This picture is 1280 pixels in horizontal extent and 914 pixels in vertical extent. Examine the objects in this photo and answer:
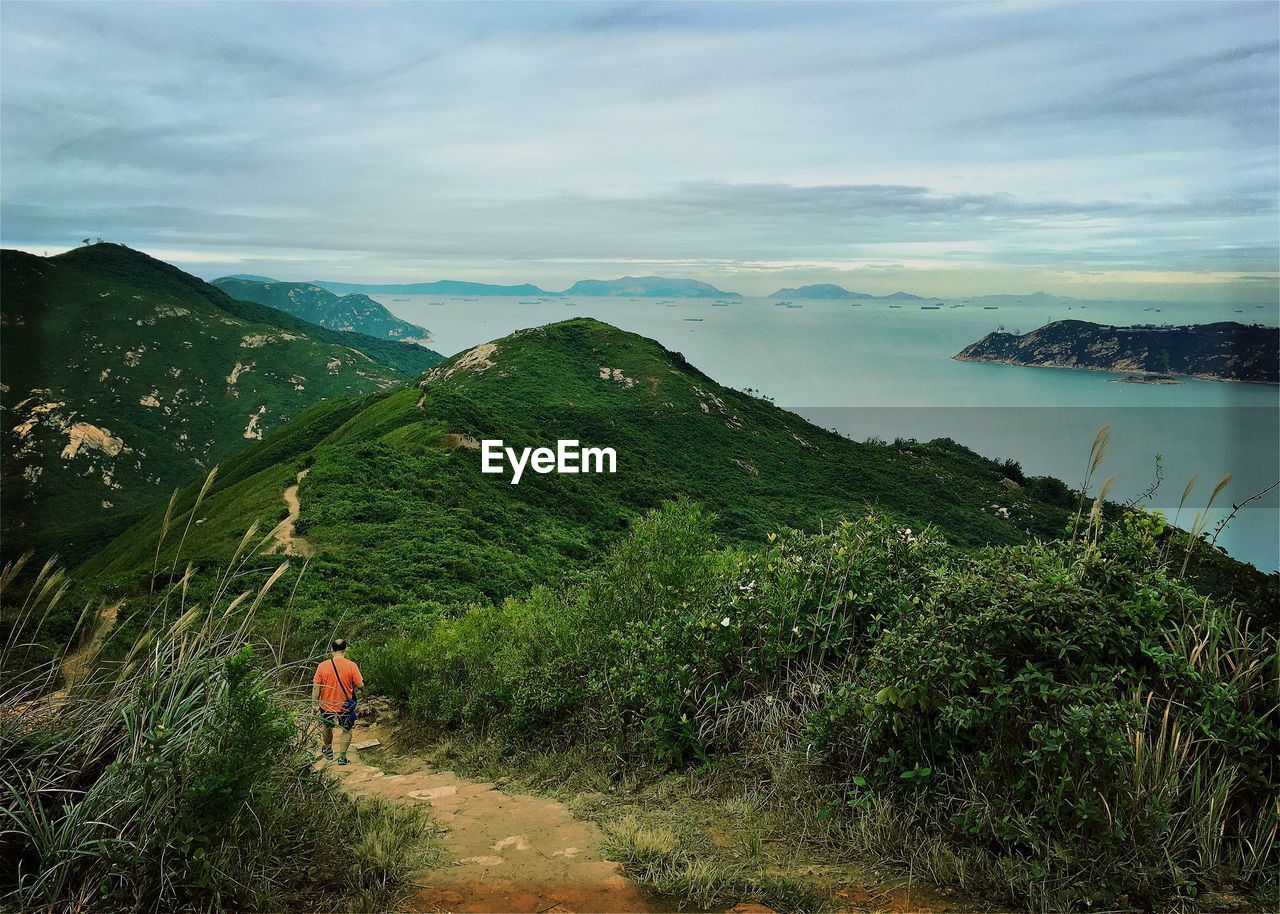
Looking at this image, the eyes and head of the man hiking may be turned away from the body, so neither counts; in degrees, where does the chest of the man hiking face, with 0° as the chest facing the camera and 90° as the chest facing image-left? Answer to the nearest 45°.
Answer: approximately 180°

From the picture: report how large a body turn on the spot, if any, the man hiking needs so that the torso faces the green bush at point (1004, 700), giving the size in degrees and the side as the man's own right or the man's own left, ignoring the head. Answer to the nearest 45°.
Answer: approximately 135° to the man's own right

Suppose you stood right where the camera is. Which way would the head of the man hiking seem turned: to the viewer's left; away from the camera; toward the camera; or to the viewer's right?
away from the camera
